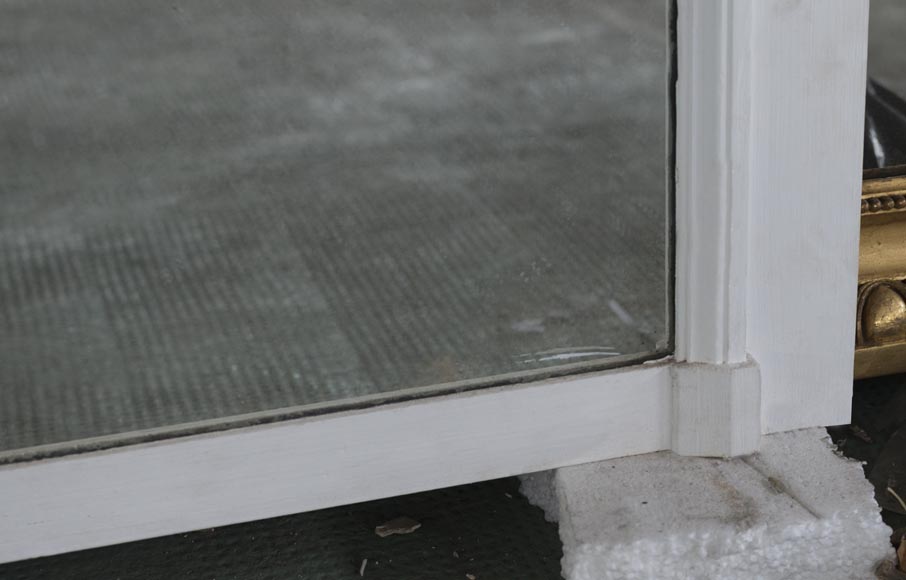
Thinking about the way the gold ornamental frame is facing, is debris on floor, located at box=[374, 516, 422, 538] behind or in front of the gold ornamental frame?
in front

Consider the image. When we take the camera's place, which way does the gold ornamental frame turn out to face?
facing the viewer
